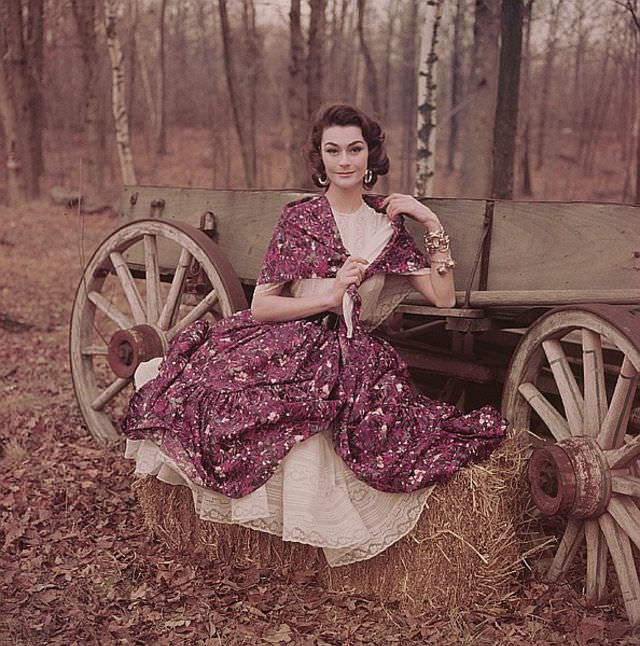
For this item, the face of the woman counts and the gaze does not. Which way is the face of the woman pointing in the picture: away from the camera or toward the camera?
toward the camera

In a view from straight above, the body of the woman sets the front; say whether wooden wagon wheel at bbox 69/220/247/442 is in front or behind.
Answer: behind

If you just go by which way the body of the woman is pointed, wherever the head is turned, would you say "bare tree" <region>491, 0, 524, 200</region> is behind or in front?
behind

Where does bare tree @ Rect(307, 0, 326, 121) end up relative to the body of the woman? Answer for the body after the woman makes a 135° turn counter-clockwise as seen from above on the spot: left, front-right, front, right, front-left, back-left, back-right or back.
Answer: front-left

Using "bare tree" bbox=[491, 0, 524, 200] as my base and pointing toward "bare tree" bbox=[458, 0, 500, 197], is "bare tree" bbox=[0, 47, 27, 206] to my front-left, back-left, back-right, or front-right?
front-left

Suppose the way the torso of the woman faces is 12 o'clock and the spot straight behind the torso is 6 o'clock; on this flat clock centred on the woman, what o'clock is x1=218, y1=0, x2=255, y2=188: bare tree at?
The bare tree is roughly at 6 o'clock from the woman.

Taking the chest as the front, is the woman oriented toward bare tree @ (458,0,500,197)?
no

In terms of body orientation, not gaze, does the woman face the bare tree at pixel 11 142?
no

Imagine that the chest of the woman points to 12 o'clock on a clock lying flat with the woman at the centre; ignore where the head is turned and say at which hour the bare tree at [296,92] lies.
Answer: The bare tree is roughly at 6 o'clock from the woman.

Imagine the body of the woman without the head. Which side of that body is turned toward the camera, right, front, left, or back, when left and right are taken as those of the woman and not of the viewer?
front

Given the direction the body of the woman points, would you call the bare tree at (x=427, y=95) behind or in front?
behind

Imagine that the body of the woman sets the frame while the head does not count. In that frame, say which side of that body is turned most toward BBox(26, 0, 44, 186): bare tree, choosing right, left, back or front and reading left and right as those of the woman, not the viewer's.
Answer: back

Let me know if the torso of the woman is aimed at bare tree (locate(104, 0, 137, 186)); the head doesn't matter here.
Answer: no
